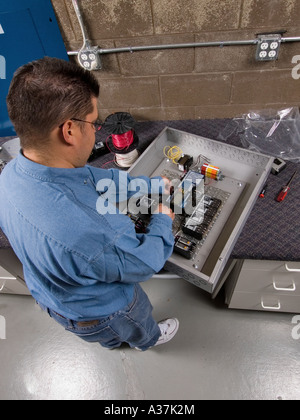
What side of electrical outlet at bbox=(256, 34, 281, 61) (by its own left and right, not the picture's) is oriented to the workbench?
front

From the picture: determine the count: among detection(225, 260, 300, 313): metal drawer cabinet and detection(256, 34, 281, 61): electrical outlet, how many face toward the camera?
2

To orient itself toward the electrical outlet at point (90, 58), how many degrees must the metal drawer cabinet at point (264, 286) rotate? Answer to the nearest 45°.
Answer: approximately 90° to its right

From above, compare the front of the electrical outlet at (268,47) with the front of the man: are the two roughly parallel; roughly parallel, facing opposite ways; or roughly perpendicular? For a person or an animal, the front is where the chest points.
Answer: roughly parallel, facing opposite ways

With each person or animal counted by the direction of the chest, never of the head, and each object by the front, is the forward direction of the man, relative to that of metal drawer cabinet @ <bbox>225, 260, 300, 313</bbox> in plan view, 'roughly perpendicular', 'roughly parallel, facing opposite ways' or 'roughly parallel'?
roughly parallel, facing opposite ways

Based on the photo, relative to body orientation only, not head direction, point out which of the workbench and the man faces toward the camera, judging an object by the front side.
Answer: the workbench

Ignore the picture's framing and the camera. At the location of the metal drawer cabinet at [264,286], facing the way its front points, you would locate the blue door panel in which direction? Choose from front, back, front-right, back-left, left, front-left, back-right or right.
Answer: right

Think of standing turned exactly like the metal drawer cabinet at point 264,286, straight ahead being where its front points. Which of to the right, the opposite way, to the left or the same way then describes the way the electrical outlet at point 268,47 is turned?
the same way

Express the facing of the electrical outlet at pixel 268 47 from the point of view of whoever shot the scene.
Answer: facing the viewer

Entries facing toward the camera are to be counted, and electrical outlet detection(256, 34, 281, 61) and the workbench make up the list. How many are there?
2

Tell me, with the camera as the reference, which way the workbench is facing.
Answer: facing the viewer

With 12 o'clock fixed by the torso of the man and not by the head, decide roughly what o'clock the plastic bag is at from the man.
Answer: The plastic bag is roughly at 1 o'clock from the man.

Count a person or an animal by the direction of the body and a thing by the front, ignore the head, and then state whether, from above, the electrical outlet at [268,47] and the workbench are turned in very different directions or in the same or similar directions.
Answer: same or similar directions

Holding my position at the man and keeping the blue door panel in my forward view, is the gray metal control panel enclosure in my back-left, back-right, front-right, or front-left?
front-right

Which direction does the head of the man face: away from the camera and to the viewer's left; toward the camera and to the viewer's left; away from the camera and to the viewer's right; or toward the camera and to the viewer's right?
away from the camera and to the viewer's right

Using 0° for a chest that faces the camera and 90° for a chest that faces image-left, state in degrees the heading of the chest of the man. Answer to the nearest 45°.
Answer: approximately 225°
